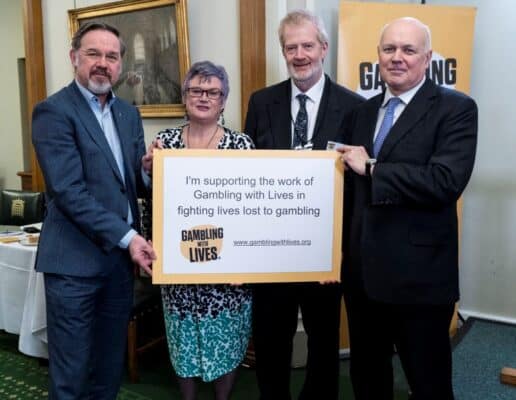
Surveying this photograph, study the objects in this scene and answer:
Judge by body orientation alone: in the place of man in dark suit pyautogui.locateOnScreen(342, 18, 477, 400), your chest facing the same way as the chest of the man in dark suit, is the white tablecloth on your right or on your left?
on your right

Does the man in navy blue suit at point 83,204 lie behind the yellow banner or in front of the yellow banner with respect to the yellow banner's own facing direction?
in front

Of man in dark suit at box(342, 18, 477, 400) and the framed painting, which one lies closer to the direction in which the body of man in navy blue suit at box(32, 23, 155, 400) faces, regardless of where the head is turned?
the man in dark suit

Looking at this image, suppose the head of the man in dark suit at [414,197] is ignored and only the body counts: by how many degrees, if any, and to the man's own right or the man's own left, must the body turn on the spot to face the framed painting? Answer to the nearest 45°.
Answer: approximately 90° to the man's own right

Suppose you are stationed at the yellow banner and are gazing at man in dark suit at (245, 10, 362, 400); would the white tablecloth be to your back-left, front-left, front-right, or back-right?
front-right

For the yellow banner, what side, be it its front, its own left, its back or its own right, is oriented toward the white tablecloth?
right

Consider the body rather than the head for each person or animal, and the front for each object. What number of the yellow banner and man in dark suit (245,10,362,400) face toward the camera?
2

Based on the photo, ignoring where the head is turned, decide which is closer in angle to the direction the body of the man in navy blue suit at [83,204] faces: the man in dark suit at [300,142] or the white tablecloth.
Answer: the man in dark suit

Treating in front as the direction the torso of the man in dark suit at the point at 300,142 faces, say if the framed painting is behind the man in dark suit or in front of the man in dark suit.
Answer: behind

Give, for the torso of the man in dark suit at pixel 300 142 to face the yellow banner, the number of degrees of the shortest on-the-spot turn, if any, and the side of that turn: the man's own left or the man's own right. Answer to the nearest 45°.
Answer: approximately 135° to the man's own left

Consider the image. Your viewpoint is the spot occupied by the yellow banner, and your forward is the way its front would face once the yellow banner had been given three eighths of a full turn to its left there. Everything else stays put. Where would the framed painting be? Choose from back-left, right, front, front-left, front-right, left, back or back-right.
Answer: back-left

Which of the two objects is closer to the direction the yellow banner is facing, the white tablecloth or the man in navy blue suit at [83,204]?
the man in navy blue suit

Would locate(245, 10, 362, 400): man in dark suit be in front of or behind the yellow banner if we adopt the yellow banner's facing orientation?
in front

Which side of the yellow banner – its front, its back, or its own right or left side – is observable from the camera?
front

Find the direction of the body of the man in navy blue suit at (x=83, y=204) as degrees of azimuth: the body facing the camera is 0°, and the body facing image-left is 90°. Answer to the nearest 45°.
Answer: approximately 315°

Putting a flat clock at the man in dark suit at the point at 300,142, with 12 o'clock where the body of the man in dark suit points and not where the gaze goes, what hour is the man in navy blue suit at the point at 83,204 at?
The man in navy blue suit is roughly at 2 o'clock from the man in dark suit.

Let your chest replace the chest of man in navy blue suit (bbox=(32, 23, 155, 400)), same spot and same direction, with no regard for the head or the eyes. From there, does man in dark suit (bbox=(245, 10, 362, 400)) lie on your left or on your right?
on your left
